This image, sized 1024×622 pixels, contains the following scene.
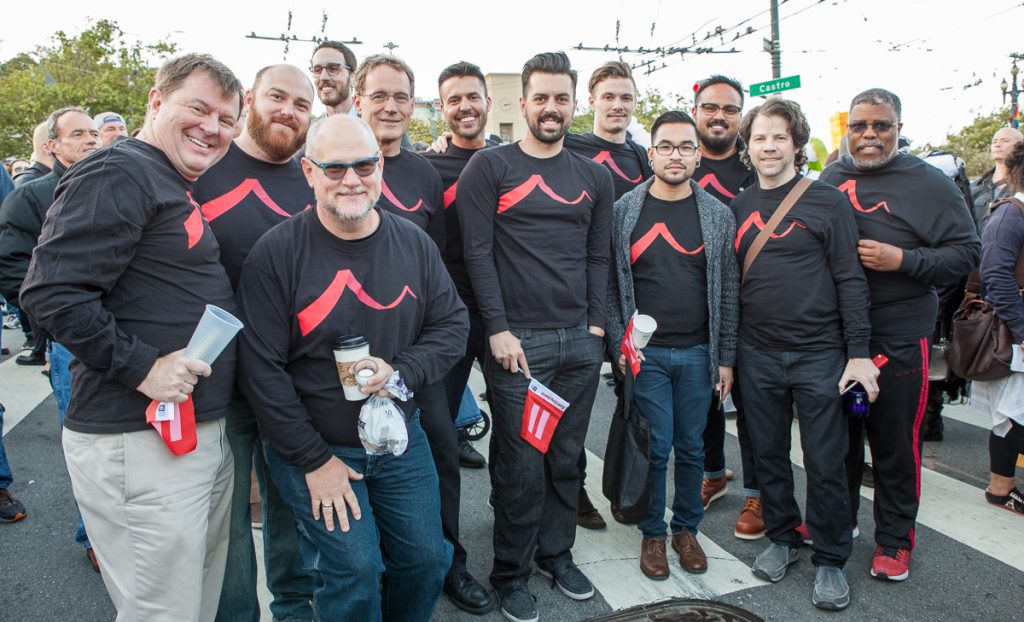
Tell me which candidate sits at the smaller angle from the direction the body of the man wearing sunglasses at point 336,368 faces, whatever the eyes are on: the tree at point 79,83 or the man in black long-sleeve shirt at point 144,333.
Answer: the man in black long-sleeve shirt

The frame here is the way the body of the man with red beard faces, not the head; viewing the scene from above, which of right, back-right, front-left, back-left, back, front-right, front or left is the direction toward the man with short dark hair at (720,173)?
left

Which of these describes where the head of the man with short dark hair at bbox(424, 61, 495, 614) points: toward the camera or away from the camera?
toward the camera

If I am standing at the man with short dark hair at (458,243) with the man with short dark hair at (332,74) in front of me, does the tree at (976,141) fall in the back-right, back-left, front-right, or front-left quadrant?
front-right

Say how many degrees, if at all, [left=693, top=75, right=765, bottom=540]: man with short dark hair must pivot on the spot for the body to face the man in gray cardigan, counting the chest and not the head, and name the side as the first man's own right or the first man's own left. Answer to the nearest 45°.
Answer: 0° — they already face them

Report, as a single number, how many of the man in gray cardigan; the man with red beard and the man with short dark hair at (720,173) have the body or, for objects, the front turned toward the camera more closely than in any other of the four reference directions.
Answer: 3

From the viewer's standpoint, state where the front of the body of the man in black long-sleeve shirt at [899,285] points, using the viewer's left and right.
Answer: facing the viewer and to the left of the viewer

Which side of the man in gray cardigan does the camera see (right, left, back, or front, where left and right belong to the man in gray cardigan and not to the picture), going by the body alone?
front

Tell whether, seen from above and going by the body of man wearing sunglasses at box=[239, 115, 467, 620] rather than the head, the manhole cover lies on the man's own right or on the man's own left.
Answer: on the man's own left

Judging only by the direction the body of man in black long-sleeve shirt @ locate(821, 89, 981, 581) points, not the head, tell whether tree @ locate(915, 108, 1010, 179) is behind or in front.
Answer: behind

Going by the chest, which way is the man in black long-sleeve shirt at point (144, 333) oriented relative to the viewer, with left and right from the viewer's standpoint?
facing the viewer and to the right of the viewer

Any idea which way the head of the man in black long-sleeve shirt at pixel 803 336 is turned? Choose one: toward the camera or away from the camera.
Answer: toward the camera

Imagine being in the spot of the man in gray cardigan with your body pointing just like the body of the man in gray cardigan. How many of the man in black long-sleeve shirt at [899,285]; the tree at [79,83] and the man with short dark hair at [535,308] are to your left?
1
